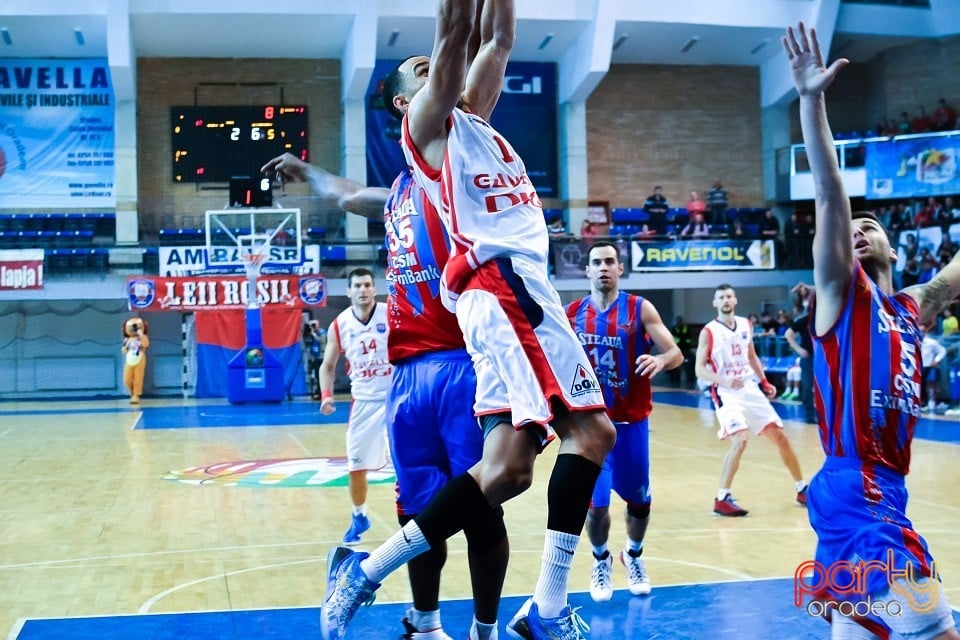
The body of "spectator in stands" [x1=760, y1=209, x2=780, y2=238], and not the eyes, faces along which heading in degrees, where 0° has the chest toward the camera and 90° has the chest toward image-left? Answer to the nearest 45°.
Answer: approximately 0°

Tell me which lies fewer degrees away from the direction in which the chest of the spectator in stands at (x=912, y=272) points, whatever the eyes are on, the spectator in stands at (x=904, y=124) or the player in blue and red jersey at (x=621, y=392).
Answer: the player in blue and red jersey

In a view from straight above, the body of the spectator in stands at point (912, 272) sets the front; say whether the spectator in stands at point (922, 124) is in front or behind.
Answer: behind

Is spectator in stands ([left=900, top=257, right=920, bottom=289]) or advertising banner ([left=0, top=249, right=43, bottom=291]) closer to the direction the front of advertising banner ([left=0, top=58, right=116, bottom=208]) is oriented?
the advertising banner

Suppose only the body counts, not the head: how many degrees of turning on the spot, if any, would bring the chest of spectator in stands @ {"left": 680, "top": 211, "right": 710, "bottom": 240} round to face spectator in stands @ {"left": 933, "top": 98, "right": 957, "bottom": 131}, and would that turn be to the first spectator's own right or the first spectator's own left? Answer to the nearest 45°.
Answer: approximately 90° to the first spectator's own left

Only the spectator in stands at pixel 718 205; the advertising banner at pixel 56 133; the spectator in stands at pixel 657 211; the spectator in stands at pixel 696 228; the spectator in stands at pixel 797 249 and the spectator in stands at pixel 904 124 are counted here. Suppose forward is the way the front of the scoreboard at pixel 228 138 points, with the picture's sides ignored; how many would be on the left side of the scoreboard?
5

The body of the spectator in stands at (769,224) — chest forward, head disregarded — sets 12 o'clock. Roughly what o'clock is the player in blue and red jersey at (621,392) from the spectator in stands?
The player in blue and red jersey is roughly at 12 o'clock from the spectator in stands.

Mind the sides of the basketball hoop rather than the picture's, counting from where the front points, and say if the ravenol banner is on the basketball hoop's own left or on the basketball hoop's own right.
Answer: on the basketball hoop's own left

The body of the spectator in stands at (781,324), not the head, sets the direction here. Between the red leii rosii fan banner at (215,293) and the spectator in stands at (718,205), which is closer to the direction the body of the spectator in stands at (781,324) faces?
the red leii rosii fan banner
